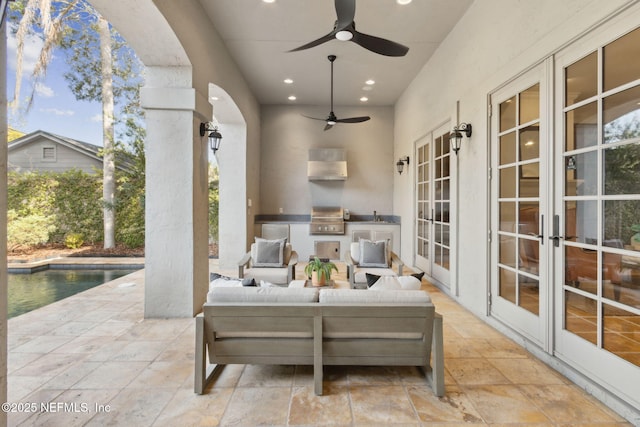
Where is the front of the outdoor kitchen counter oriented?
toward the camera

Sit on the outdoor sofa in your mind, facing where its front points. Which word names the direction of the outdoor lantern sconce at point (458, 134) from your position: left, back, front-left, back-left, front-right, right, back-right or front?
front-right

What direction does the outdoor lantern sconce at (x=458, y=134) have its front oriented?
to the viewer's left

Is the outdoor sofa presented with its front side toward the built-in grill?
yes

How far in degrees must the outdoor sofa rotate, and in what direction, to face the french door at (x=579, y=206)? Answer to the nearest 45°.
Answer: approximately 90° to its right

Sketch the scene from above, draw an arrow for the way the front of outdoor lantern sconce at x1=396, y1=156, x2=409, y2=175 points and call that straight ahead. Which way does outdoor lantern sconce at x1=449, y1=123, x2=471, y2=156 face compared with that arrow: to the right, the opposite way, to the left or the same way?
the same way

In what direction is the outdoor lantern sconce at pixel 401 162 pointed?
to the viewer's left

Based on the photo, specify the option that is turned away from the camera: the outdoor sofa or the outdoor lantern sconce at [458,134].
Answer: the outdoor sofa

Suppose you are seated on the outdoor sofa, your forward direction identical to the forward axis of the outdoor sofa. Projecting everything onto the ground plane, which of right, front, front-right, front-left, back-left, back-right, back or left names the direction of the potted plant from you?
front

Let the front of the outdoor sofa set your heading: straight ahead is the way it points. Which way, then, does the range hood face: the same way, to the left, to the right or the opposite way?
the opposite way

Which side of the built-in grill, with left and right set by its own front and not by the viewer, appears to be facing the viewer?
front

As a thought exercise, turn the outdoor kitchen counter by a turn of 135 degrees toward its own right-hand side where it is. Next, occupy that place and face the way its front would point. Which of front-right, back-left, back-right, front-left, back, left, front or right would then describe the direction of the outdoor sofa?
back-left

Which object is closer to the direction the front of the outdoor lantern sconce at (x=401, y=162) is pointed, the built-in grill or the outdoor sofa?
the built-in grill

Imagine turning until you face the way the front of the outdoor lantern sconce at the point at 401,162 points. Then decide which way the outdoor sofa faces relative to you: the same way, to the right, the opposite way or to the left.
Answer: to the right

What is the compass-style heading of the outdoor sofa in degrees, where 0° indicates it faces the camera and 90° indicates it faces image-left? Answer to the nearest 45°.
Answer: approximately 180°

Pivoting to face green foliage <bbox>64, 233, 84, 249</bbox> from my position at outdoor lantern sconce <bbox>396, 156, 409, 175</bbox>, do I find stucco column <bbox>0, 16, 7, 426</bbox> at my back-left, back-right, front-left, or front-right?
front-left

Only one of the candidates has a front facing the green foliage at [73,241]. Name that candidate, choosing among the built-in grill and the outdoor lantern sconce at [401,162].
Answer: the outdoor lantern sconce
